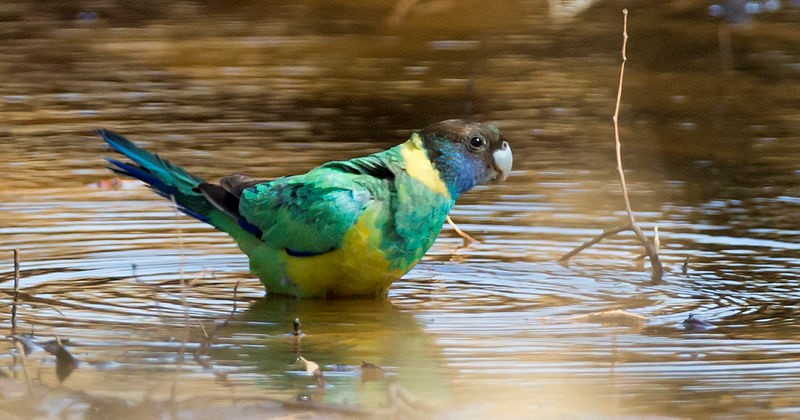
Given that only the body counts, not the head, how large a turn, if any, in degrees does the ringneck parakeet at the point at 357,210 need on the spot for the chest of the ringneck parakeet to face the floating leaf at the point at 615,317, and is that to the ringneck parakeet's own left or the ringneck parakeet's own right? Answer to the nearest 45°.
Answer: approximately 45° to the ringneck parakeet's own right

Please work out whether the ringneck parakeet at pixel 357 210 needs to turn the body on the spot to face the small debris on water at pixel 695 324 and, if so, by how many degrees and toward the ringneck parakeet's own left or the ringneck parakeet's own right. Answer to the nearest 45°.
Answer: approximately 45° to the ringneck parakeet's own right

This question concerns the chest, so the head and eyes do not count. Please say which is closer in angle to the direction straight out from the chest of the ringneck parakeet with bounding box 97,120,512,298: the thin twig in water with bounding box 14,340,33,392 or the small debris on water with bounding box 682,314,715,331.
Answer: the small debris on water

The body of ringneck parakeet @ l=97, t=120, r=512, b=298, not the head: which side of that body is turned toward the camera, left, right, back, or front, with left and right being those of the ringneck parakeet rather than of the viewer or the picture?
right

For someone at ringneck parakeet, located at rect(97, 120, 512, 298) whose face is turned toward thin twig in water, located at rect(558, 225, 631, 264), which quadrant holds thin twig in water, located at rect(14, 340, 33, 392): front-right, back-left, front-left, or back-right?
back-right

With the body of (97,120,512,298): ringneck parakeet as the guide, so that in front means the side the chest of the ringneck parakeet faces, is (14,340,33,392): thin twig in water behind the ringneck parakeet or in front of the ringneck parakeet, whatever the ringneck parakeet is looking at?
behind

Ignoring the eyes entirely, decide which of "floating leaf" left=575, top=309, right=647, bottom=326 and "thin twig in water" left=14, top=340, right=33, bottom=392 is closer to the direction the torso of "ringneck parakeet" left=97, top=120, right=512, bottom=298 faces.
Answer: the floating leaf
